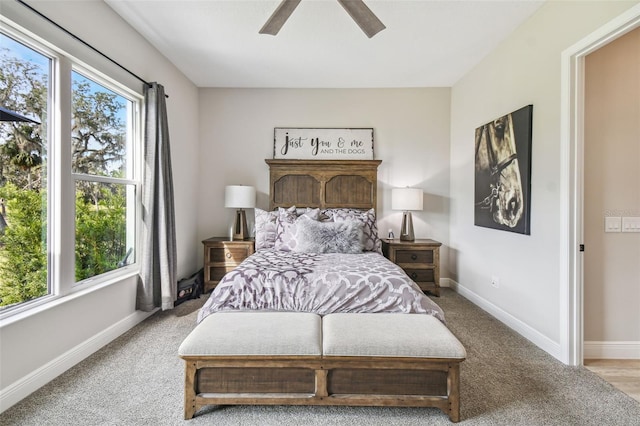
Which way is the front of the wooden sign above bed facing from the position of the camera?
facing the viewer

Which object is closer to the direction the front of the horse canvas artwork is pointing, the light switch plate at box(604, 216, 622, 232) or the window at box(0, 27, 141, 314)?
the window

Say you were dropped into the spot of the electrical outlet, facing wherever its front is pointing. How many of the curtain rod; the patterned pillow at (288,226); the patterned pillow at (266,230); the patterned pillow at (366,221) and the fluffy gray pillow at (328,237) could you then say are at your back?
0

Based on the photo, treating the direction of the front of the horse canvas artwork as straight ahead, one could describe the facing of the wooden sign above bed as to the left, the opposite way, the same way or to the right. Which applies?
to the left

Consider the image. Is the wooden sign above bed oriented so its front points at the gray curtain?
no

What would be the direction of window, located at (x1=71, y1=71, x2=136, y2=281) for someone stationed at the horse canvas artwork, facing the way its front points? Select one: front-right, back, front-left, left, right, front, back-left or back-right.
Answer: front

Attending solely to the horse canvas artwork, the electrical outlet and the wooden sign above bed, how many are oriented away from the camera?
0

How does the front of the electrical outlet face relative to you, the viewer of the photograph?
facing the viewer and to the left of the viewer

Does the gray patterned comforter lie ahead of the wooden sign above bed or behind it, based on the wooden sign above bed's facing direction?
ahead

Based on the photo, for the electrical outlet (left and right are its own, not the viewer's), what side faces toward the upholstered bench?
front

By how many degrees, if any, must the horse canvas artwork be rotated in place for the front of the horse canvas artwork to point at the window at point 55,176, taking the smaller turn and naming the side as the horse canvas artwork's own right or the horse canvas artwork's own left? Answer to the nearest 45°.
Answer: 0° — it already faces it

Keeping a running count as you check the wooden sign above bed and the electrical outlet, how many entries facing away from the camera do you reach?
0

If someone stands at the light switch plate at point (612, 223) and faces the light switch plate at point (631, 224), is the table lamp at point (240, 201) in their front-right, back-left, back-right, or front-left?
back-left

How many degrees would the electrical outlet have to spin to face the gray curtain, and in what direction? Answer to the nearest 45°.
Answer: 0° — it already faces it

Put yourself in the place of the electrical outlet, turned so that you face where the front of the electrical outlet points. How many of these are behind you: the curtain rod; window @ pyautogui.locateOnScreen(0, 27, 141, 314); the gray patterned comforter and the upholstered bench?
0

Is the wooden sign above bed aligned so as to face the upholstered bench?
yes

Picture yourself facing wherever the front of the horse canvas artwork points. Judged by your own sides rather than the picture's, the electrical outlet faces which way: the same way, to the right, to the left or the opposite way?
the same way
